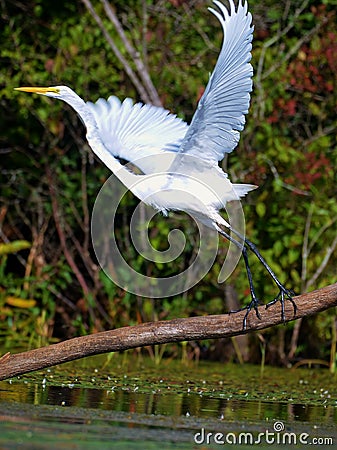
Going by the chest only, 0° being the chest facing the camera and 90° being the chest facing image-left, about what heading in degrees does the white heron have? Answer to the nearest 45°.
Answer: approximately 90°
